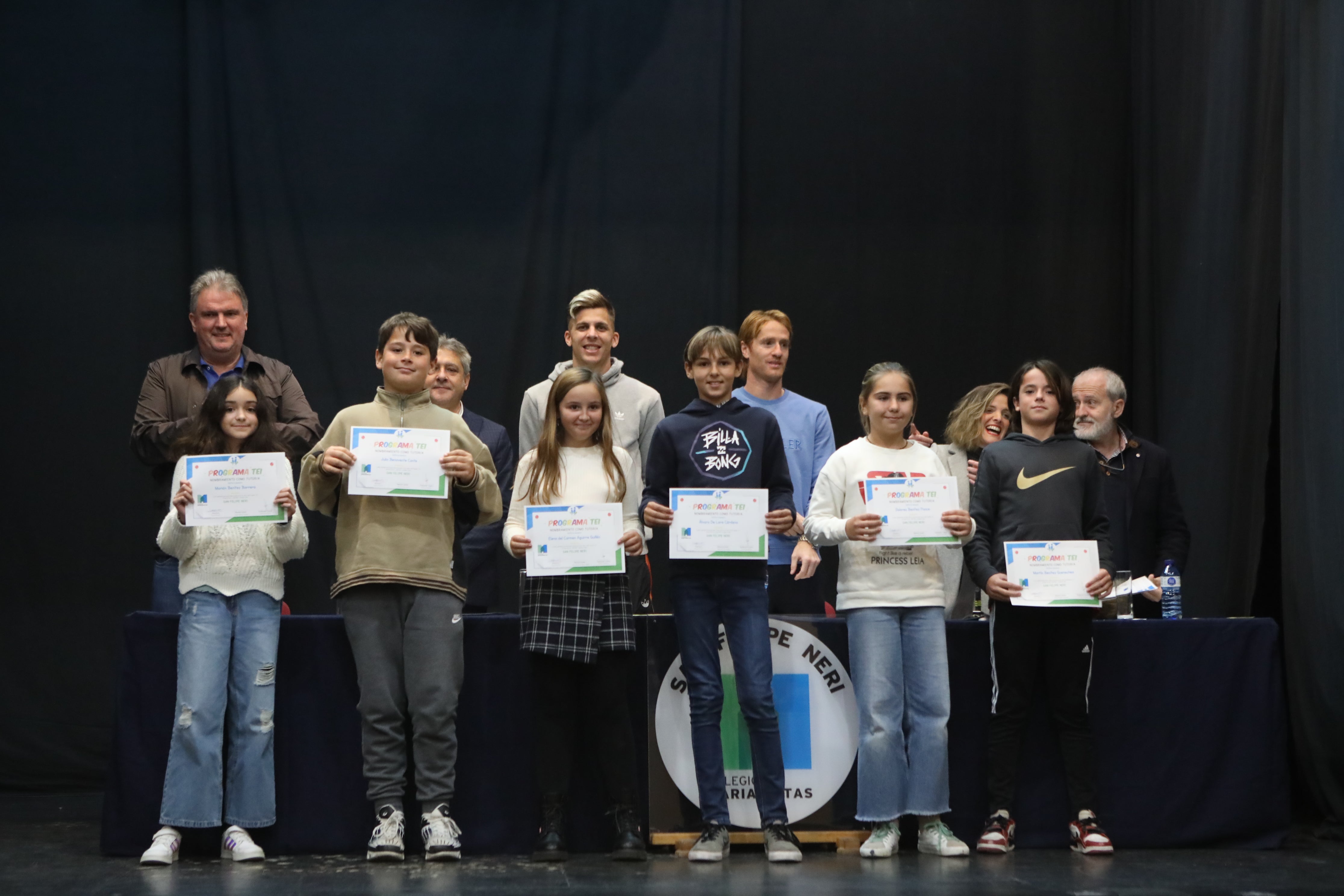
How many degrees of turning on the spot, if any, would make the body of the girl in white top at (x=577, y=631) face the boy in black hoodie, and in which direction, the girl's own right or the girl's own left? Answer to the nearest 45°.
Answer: approximately 90° to the girl's own left

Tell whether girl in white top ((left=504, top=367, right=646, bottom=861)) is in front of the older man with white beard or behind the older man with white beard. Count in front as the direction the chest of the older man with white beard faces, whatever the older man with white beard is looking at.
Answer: in front

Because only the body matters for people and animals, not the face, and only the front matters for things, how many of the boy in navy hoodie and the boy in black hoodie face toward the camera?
2

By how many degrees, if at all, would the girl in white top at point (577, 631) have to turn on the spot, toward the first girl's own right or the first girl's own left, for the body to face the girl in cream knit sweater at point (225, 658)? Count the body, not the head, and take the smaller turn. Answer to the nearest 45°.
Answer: approximately 90° to the first girl's own right

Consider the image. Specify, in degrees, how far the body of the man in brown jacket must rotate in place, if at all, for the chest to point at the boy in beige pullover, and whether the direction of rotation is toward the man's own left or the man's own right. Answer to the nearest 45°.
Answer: approximately 45° to the man's own left

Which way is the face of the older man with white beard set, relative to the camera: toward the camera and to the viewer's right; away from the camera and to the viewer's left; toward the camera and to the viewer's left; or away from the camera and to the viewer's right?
toward the camera and to the viewer's left
